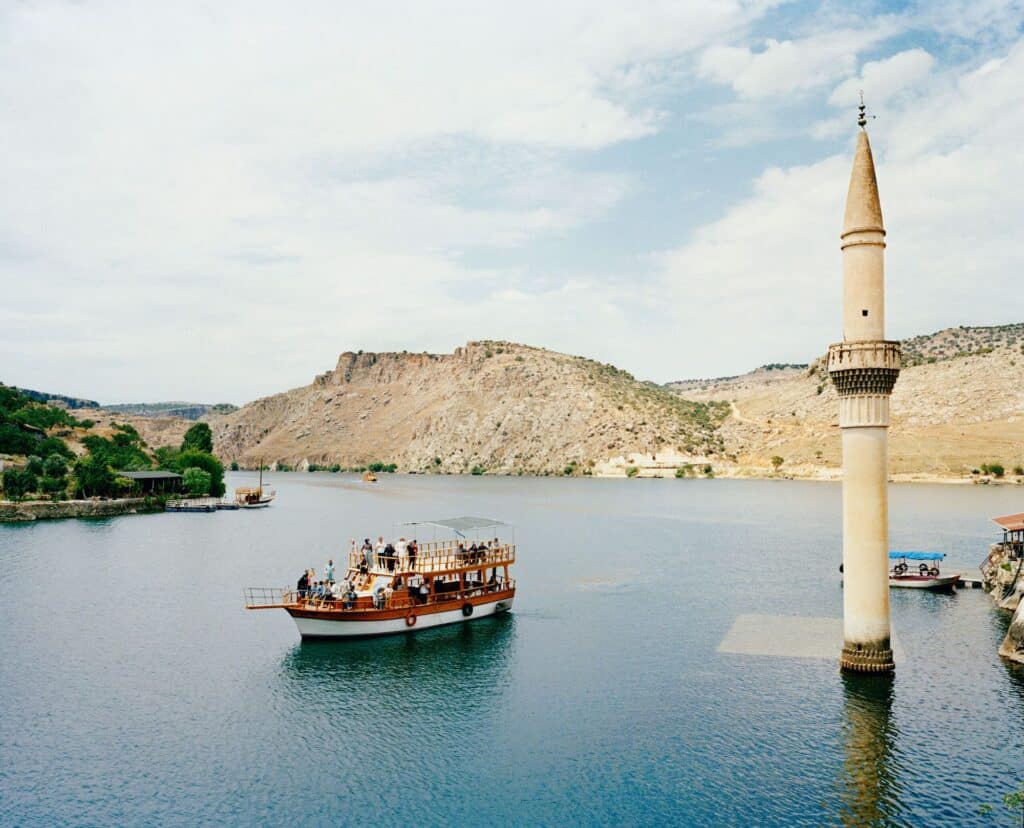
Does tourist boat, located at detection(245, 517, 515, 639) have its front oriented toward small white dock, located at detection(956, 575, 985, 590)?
no

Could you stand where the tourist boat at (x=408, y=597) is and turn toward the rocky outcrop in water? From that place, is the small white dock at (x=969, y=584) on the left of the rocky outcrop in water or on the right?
left

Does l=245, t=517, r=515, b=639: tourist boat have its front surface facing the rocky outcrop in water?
no

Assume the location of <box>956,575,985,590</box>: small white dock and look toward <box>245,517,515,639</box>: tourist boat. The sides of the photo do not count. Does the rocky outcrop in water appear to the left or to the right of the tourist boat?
left
